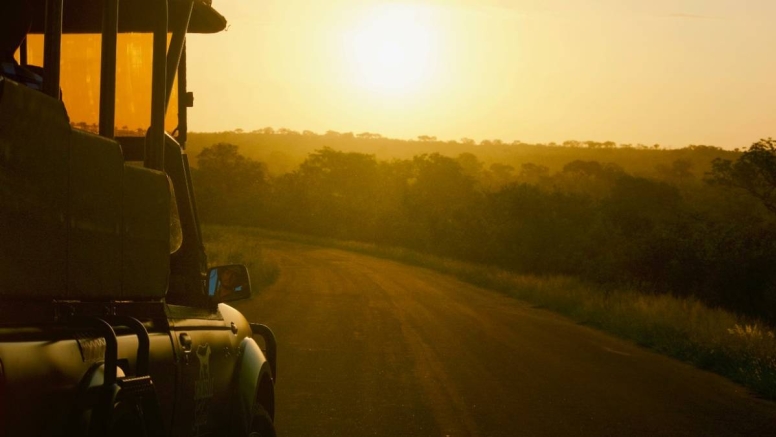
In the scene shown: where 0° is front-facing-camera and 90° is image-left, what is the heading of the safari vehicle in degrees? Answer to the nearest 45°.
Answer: approximately 225°

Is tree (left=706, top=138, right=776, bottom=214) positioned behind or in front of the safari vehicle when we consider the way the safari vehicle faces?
in front
